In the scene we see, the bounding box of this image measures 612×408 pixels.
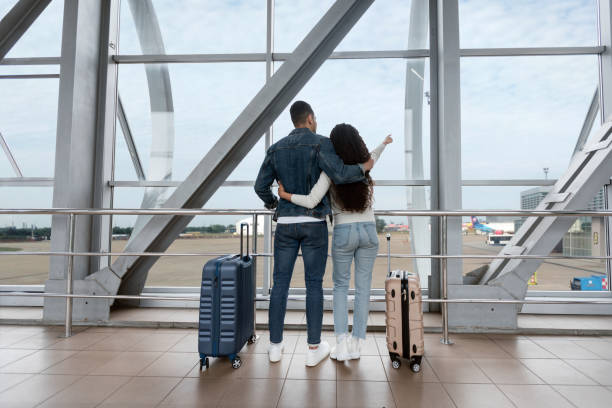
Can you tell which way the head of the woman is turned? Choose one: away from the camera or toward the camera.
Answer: away from the camera

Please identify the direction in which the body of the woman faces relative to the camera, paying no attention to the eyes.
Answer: away from the camera

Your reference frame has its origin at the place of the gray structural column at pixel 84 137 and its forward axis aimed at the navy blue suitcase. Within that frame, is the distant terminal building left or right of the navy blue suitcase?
left

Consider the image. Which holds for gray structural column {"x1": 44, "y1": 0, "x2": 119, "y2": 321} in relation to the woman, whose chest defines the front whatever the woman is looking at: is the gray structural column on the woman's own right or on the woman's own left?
on the woman's own left

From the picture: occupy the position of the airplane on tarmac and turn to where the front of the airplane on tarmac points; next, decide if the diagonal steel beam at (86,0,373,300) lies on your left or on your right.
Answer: on your right
